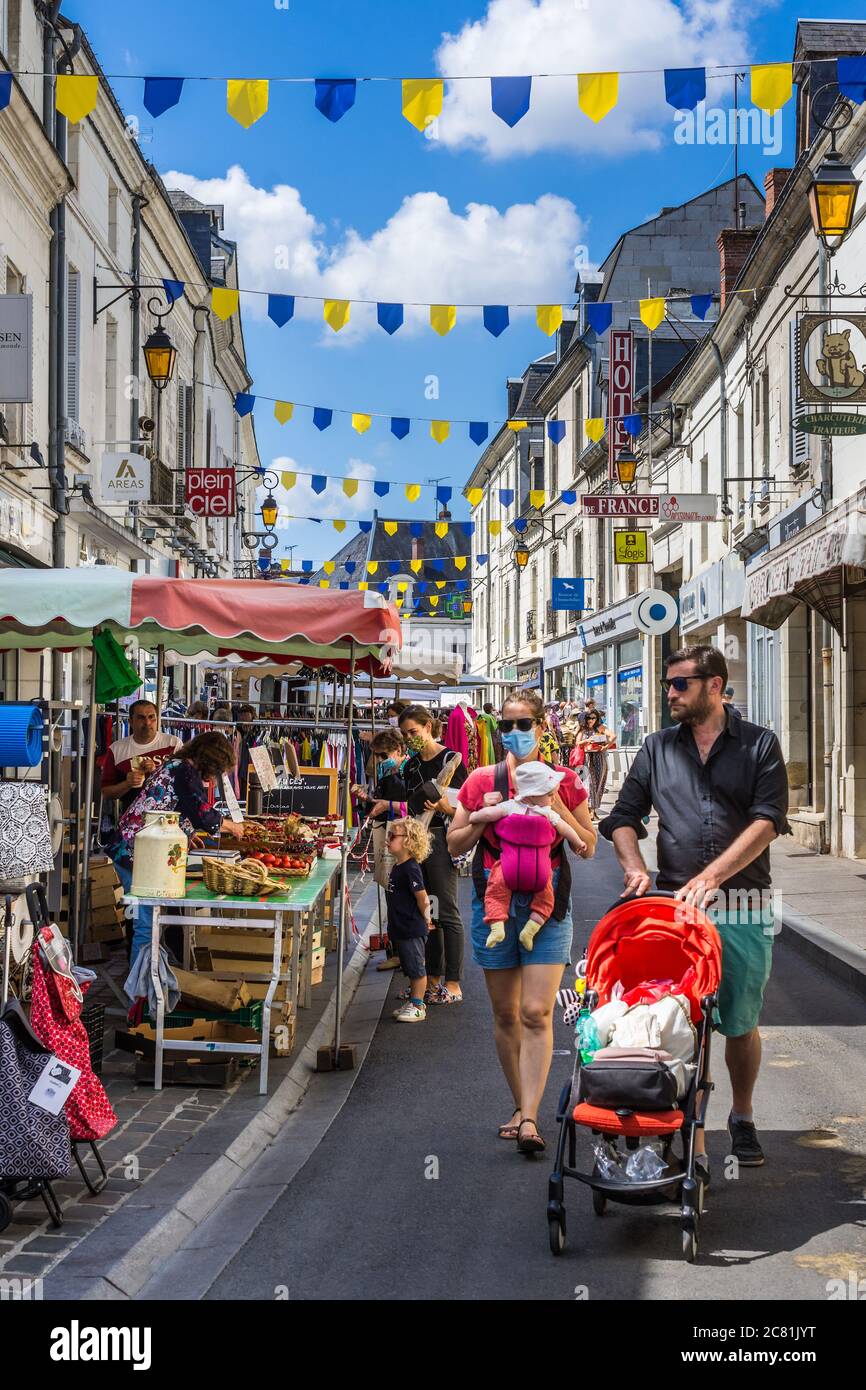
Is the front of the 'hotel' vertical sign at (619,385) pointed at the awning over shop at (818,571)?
yes

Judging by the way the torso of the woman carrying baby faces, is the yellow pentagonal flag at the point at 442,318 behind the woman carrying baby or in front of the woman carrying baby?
behind

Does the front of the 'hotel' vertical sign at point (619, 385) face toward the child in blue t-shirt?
yes

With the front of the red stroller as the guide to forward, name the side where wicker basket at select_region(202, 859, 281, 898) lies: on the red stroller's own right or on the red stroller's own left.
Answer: on the red stroller's own right
